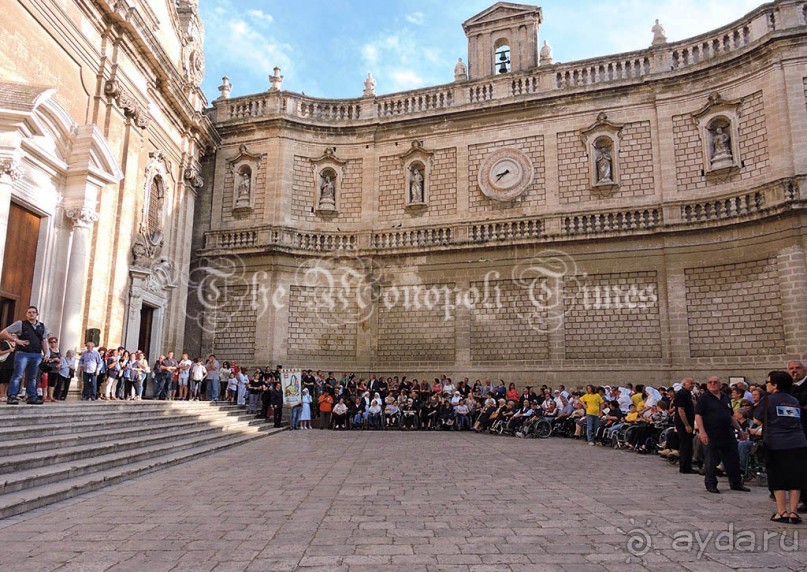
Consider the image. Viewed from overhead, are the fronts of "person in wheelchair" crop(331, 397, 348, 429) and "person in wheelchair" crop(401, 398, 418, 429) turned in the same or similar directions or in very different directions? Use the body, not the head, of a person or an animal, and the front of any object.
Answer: same or similar directions

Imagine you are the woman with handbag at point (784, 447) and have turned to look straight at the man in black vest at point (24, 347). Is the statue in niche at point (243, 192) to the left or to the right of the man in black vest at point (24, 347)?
right

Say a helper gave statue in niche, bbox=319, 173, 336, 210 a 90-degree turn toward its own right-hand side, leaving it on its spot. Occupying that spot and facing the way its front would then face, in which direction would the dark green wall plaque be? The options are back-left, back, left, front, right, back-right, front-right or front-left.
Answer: front-left

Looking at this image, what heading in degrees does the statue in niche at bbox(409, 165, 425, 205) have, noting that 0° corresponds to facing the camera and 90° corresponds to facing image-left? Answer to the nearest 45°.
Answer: approximately 0°

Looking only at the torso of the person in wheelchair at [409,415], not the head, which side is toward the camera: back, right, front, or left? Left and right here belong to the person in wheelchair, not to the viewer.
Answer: front

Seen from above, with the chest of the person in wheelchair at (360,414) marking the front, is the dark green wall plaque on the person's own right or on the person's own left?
on the person's own right

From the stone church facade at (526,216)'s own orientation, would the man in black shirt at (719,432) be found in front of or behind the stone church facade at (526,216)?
in front

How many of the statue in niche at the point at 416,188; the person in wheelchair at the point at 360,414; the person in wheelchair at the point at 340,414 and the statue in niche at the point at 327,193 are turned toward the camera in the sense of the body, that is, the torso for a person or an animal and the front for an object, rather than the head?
4

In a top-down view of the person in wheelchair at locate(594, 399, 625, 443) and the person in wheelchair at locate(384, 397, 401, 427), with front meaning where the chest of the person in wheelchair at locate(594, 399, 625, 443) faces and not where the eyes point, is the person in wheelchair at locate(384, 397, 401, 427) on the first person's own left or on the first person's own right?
on the first person's own right
